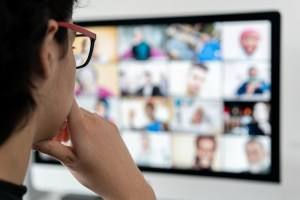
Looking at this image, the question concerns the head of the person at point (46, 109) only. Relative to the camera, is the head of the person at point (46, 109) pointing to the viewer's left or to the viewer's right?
to the viewer's right

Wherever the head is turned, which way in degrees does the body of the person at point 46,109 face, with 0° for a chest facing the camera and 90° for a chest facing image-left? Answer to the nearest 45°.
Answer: approximately 225°

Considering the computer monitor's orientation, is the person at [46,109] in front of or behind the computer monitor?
in front

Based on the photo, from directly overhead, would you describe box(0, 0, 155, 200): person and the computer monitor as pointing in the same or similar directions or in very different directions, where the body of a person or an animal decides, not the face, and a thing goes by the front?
very different directions

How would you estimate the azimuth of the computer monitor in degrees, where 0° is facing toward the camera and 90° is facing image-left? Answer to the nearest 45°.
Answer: approximately 45°

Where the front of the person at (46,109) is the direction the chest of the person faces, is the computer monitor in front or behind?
in front
